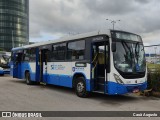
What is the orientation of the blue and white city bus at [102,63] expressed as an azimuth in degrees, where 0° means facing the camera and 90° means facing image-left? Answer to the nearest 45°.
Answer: approximately 315°
